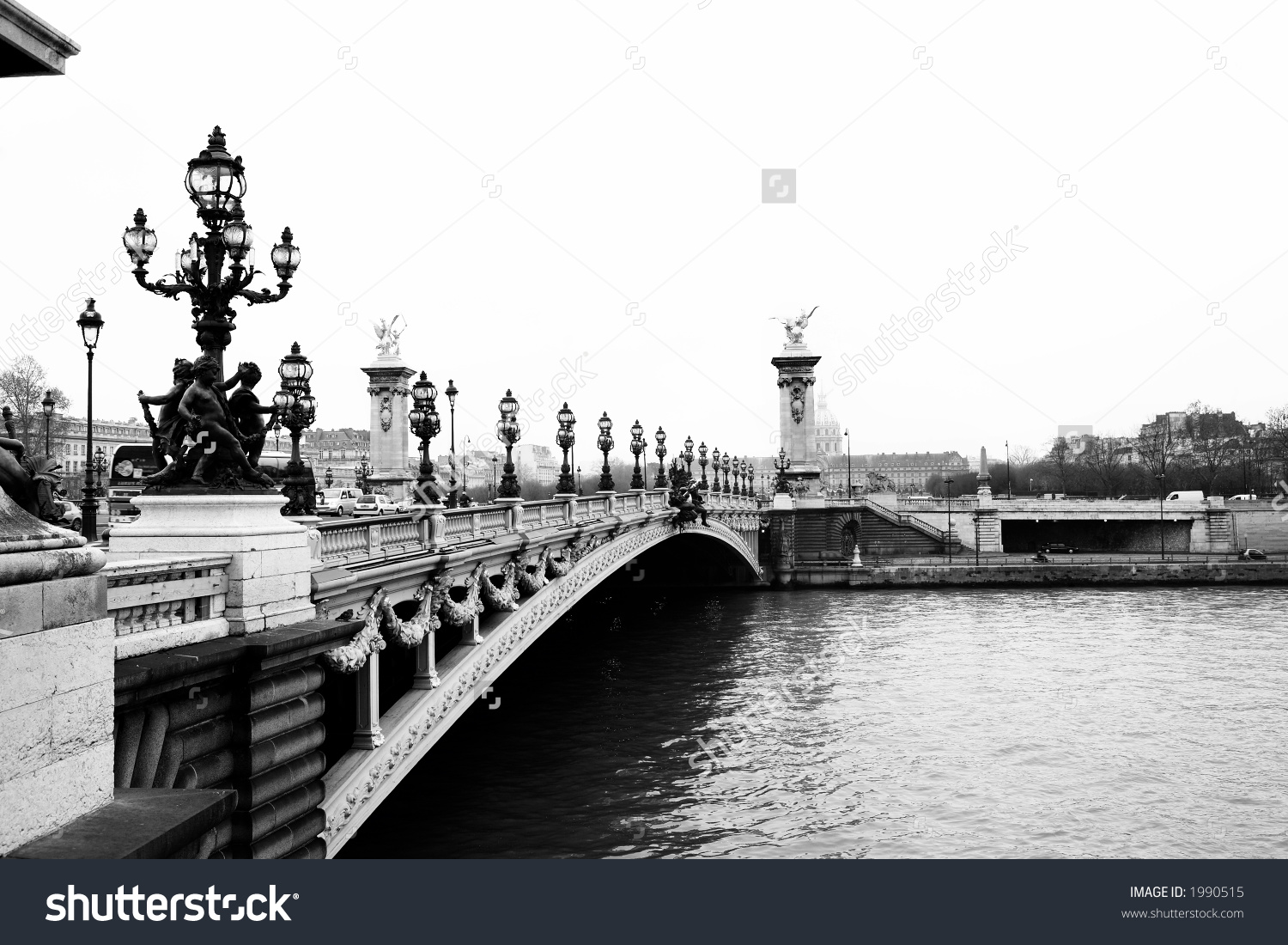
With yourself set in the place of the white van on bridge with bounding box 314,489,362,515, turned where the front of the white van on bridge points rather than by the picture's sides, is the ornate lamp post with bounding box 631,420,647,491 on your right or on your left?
on your left

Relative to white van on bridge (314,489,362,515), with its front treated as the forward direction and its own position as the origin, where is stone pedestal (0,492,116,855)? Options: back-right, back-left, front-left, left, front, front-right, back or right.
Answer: front-left

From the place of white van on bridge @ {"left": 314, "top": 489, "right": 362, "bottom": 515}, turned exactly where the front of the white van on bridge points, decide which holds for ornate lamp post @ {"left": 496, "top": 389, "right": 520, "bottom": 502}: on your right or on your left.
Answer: on your left

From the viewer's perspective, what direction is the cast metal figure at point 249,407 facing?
to the viewer's right

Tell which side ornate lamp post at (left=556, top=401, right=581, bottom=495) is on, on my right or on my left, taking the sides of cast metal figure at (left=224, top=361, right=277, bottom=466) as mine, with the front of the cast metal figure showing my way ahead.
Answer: on my left

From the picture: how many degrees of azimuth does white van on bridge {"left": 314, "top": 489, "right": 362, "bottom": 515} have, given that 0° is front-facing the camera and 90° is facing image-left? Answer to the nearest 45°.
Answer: approximately 45°

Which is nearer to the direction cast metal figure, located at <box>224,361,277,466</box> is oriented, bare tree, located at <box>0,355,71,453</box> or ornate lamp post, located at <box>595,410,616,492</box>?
the ornate lamp post

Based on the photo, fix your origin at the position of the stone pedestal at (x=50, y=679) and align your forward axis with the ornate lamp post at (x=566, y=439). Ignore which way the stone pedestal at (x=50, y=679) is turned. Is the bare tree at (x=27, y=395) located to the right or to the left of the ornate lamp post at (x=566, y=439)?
left

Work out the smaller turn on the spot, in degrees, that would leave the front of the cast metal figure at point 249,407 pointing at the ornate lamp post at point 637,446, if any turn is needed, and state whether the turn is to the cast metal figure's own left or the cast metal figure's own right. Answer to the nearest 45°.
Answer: approximately 45° to the cast metal figure's own left

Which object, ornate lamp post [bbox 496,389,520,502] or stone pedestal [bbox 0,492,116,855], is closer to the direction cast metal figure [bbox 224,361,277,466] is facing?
the ornate lamp post

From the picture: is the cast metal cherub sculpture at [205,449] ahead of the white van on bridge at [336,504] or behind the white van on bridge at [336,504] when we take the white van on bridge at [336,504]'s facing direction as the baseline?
ahead

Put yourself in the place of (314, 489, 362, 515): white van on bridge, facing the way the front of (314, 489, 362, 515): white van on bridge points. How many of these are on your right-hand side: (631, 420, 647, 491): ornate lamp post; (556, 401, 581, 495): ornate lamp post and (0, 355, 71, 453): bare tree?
1

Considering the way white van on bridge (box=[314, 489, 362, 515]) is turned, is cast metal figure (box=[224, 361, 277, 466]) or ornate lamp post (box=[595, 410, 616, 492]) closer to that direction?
the cast metal figure
